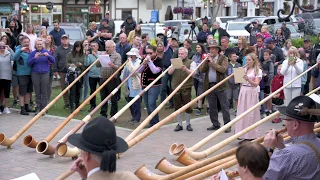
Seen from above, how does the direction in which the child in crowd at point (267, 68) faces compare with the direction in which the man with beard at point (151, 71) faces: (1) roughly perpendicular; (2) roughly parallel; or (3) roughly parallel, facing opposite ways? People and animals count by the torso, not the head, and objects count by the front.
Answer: roughly parallel

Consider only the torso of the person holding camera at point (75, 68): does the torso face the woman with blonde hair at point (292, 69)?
no

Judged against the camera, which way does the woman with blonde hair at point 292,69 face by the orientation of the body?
toward the camera

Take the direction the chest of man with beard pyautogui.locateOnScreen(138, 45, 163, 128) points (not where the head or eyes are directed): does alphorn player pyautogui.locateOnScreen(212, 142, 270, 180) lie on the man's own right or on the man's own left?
on the man's own left

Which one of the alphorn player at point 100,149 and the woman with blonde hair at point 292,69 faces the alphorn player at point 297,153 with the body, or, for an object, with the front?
the woman with blonde hair

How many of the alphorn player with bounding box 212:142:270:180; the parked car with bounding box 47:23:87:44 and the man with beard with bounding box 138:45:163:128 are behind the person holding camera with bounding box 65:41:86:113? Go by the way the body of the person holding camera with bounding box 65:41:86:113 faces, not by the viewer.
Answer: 1

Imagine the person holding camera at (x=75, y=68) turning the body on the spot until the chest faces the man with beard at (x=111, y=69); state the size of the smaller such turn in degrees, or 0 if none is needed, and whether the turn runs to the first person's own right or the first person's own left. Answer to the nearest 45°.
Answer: approximately 45° to the first person's own left

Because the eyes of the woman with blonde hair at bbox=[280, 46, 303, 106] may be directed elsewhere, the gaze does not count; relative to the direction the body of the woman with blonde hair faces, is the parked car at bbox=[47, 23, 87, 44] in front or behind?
behind

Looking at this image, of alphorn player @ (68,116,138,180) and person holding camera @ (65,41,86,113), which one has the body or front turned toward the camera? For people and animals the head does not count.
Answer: the person holding camera

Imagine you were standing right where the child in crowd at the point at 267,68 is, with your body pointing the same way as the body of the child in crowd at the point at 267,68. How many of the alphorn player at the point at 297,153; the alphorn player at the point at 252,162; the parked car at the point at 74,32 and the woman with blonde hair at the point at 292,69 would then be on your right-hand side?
1

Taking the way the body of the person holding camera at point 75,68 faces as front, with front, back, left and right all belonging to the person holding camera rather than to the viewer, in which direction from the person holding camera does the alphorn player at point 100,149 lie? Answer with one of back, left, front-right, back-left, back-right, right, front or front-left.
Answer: front

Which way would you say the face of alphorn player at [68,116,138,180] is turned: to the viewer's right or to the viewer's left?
to the viewer's left

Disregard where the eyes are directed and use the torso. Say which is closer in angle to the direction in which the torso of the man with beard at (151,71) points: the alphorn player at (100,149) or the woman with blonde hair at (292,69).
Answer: the alphorn player

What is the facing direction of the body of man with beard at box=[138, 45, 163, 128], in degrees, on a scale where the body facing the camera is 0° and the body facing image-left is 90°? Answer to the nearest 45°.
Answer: approximately 45°

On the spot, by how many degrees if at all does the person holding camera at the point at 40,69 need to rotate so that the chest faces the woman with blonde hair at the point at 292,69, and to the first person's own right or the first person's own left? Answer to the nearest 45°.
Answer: approximately 90° to the first person's own left

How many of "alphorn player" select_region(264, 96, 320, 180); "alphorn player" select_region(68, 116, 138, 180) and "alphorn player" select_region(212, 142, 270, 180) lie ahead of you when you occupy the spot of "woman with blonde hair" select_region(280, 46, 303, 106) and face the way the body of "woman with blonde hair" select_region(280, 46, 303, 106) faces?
3

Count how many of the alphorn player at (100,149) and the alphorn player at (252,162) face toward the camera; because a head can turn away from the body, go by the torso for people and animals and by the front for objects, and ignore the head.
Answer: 0
